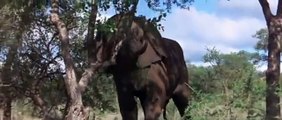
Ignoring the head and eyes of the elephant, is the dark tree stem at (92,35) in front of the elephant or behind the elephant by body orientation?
in front

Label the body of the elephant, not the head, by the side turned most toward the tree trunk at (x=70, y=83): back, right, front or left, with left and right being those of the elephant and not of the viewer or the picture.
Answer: front

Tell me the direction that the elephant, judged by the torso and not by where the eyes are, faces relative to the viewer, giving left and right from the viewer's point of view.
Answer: facing the viewer and to the left of the viewer
